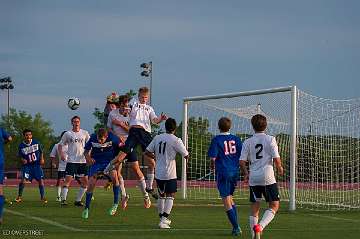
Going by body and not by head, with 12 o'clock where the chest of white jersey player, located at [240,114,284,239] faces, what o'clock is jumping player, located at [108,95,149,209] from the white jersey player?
The jumping player is roughly at 11 o'clock from the white jersey player.

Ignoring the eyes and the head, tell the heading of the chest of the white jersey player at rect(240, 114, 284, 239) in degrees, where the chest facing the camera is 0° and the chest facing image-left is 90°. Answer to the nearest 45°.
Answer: approximately 180°

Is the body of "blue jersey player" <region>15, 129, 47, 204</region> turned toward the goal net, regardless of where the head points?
no

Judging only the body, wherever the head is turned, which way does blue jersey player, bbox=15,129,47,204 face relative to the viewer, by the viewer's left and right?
facing the viewer

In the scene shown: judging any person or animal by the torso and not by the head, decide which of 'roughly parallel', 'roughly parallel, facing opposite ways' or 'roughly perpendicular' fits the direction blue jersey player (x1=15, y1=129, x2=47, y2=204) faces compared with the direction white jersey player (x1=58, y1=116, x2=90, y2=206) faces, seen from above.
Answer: roughly parallel

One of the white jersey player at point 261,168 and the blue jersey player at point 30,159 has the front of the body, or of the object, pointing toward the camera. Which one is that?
the blue jersey player

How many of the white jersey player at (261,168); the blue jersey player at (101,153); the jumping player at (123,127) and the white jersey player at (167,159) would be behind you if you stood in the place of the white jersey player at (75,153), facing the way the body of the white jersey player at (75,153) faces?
0

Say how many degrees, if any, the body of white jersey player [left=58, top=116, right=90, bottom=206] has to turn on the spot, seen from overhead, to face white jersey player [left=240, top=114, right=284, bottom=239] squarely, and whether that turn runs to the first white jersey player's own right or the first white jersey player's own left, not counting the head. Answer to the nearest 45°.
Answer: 0° — they already face them

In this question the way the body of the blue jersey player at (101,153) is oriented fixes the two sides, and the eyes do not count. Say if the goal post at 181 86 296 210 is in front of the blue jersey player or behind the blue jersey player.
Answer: behind

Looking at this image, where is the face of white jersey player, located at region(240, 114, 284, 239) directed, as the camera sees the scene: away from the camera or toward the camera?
away from the camera

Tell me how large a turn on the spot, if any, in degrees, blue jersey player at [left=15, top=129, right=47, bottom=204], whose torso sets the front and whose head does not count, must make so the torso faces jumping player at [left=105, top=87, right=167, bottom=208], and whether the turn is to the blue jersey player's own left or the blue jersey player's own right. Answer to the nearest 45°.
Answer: approximately 45° to the blue jersey player's own left

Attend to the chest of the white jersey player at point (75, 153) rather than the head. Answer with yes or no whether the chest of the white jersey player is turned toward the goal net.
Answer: no
